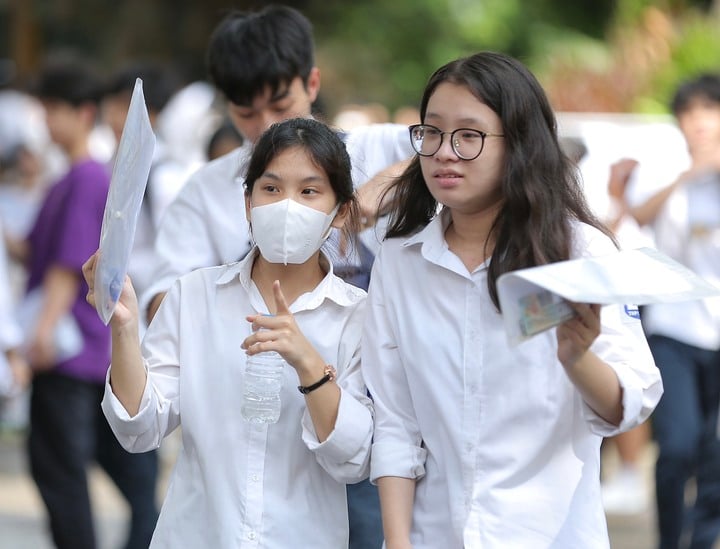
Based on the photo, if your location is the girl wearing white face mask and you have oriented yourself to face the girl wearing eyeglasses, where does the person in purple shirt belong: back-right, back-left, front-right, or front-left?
back-left

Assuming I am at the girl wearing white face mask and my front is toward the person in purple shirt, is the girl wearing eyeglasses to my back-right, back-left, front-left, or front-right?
back-right

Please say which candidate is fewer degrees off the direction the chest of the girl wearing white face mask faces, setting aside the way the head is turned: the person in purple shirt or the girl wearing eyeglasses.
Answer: the girl wearing eyeglasses

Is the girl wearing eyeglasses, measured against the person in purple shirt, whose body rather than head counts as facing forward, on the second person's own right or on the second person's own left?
on the second person's own left

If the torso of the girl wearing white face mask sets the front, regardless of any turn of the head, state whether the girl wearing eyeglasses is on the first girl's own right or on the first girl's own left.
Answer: on the first girl's own left

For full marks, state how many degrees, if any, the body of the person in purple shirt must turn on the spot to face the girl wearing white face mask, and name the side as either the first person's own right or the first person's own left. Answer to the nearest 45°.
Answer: approximately 90° to the first person's own left
